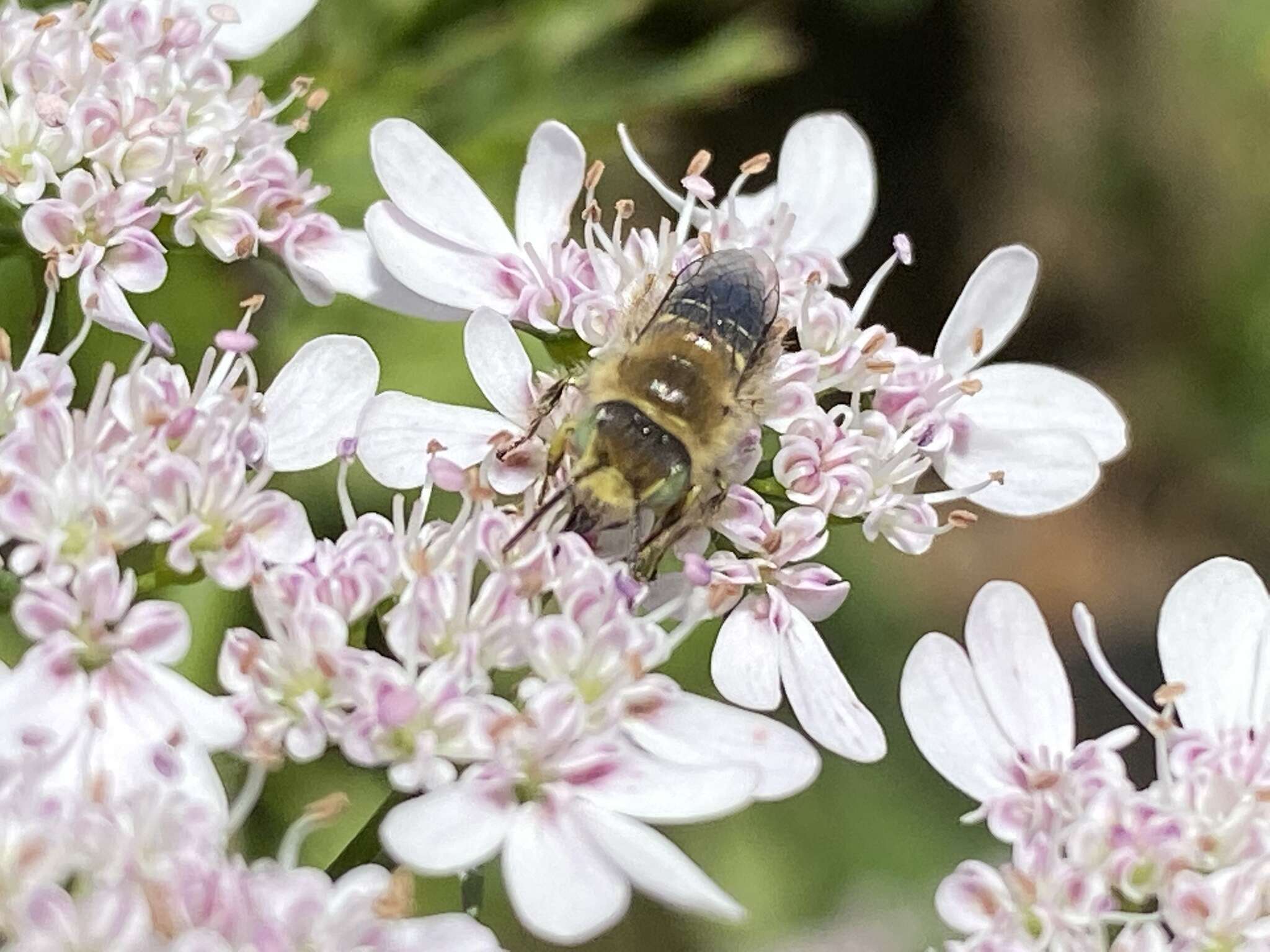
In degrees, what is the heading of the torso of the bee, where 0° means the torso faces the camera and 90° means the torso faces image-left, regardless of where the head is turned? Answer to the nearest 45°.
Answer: approximately 45°

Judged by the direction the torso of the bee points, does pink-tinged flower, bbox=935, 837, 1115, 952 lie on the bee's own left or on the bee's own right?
on the bee's own left

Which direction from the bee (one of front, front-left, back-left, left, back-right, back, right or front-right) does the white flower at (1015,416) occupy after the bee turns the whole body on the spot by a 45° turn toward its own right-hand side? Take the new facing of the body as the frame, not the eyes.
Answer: back-right

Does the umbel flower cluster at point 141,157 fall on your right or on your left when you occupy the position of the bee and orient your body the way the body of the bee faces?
on your right

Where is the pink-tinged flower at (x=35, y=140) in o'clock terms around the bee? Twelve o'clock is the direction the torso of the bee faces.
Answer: The pink-tinged flower is roughly at 2 o'clock from the bee.

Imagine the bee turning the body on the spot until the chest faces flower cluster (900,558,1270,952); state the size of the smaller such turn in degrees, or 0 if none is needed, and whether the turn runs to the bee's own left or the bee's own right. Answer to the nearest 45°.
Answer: approximately 135° to the bee's own left

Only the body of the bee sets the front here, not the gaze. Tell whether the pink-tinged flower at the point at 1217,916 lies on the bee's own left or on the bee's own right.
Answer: on the bee's own left
